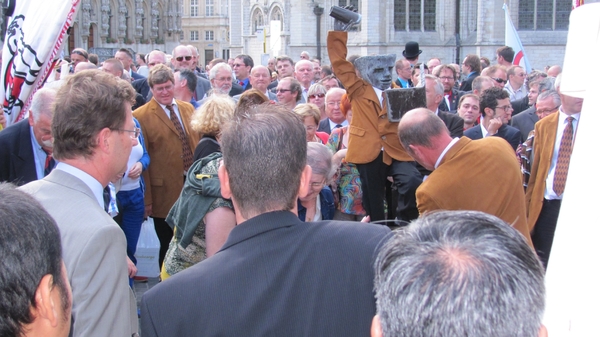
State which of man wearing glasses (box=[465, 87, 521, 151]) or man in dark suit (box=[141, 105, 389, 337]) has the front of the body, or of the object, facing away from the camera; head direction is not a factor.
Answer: the man in dark suit

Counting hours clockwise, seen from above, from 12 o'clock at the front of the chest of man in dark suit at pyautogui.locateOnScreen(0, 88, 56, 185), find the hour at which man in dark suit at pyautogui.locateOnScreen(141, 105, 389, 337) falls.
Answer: man in dark suit at pyautogui.locateOnScreen(141, 105, 389, 337) is roughly at 1 o'clock from man in dark suit at pyautogui.locateOnScreen(0, 88, 56, 185).

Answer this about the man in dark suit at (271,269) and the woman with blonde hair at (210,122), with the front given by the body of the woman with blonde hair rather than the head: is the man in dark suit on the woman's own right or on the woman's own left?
on the woman's own right

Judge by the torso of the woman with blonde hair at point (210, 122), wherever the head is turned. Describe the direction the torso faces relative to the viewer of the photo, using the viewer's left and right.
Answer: facing away from the viewer and to the right of the viewer

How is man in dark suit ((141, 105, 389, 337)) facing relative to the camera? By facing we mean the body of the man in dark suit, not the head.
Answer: away from the camera

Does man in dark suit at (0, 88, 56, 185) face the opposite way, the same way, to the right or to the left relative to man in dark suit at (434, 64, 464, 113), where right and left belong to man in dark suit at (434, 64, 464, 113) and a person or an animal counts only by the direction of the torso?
to the left

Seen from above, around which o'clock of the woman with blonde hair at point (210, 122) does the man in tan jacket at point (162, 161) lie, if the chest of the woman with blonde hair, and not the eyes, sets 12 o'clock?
The man in tan jacket is roughly at 10 o'clock from the woman with blonde hair.

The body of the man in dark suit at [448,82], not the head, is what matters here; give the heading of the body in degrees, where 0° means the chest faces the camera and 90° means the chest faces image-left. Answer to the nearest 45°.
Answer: approximately 0°

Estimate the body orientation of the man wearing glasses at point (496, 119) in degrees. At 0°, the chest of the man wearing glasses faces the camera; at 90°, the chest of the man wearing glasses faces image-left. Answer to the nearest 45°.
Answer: approximately 315°
